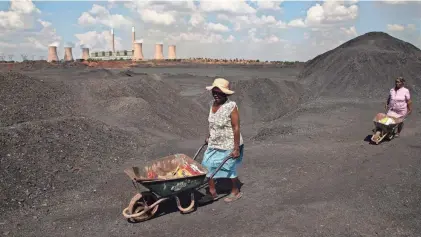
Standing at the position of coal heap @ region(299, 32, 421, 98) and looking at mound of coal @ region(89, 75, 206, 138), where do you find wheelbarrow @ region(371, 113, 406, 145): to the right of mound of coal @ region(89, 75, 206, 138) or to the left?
left

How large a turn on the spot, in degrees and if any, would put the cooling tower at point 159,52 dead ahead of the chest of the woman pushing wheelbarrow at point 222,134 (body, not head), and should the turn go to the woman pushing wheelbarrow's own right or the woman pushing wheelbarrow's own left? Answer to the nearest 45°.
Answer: approximately 135° to the woman pushing wheelbarrow's own right

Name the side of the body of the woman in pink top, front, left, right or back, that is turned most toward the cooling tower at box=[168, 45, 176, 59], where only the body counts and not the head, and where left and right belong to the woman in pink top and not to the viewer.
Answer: right

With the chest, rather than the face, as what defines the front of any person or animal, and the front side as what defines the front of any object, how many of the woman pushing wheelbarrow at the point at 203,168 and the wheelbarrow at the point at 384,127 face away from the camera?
0

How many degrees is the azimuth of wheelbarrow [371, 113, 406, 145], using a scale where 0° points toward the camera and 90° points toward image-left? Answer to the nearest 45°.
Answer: approximately 45°

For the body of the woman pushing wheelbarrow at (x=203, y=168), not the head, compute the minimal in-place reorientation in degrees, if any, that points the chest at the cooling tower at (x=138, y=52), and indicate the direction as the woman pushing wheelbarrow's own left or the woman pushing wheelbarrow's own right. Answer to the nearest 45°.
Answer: approximately 135° to the woman pushing wheelbarrow's own right

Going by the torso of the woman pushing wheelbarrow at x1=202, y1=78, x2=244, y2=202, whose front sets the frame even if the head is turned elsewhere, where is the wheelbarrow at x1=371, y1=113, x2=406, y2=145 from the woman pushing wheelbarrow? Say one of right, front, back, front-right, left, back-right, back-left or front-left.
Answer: back

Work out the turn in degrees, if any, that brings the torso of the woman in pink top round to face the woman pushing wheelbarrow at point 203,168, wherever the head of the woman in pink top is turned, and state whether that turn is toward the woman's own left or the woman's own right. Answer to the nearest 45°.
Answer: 0° — they already face them

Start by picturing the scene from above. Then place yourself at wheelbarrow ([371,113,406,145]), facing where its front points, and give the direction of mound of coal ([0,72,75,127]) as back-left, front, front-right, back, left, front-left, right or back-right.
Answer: front-right

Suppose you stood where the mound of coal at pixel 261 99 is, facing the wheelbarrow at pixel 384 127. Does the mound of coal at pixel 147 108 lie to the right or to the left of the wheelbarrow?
right

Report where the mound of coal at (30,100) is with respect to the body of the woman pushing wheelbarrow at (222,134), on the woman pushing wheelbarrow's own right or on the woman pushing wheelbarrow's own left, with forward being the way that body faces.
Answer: on the woman pushing wheelbarrow's own right

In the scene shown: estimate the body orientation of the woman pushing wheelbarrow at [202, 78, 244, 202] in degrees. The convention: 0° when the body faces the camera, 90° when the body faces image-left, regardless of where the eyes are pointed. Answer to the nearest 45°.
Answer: approximately 45°

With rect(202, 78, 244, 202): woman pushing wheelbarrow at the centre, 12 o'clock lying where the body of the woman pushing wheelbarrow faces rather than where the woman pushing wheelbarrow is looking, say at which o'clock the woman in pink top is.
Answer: The woman in pink top is roughly at 6 o'clock from the woman pushing wheelbarrow.

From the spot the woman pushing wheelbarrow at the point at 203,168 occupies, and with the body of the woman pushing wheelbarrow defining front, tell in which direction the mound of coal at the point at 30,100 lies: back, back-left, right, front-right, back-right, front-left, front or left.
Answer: right

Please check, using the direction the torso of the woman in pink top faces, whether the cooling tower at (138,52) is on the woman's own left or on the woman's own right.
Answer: on the woman's own right
